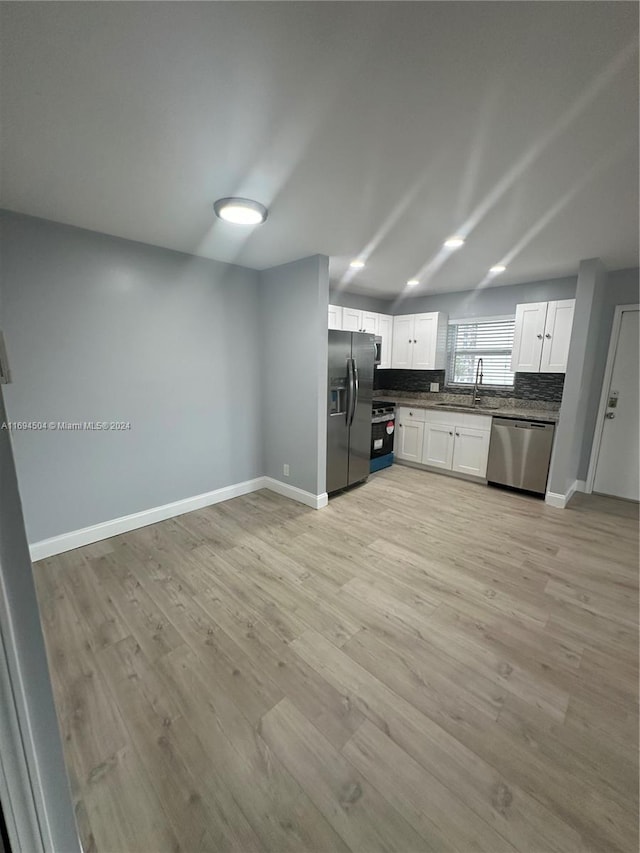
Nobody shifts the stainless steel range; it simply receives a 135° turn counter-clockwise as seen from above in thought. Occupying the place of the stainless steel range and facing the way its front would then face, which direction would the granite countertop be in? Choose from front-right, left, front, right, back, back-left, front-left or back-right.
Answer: right

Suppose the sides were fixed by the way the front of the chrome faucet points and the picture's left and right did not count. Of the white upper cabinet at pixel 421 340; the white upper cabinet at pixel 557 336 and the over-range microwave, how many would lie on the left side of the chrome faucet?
1

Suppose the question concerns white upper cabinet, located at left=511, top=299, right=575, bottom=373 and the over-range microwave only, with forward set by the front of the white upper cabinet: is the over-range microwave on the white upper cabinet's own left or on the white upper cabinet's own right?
on the white upper cabinet's own right

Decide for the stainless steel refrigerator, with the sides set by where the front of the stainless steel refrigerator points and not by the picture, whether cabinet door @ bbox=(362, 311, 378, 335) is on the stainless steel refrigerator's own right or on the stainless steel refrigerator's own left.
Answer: on the stainless steel refrigerator's own left

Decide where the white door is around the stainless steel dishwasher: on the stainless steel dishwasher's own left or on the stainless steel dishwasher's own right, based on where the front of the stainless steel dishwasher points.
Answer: on the stainless steel dishwasher's own left

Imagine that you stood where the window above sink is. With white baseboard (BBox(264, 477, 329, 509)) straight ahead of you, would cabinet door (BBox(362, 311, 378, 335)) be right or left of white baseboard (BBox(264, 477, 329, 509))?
right

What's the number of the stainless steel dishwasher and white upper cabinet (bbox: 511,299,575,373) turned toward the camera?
2

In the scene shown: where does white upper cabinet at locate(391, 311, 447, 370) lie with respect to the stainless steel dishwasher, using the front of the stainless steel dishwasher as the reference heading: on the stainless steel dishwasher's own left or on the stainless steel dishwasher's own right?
on the stainless steel dishwasher's own right

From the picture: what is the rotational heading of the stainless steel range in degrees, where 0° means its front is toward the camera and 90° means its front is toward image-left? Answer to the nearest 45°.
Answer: approximately 315°

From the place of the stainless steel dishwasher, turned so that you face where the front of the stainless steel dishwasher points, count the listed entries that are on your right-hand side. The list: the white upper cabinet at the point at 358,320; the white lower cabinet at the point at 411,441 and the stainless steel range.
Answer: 3
